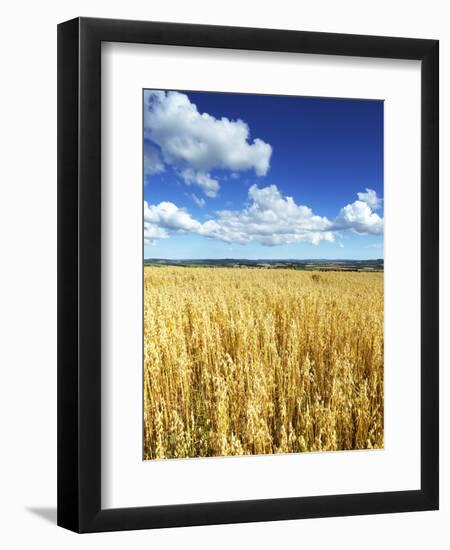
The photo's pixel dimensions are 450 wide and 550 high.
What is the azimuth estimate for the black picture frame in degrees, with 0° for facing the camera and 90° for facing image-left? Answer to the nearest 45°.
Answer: approximately 315°
